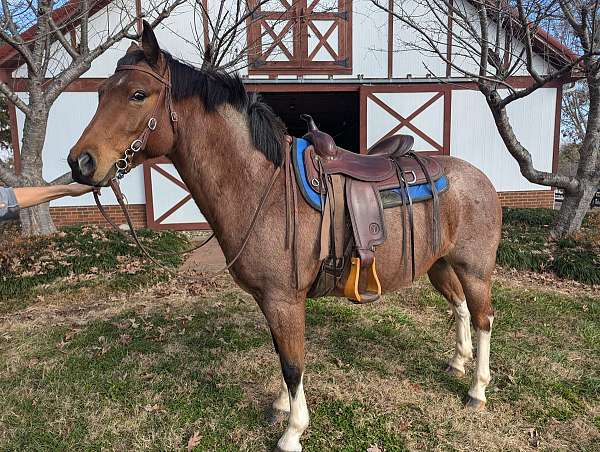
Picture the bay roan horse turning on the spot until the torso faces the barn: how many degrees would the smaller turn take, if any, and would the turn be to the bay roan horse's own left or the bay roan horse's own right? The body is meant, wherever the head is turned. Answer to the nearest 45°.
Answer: approximately 135° to the bay roan horse's own right

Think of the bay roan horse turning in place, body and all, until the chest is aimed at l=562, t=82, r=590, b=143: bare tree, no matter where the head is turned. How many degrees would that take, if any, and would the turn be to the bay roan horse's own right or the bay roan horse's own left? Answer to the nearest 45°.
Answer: approximately 180°

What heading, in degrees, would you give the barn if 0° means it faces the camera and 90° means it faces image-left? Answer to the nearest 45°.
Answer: approximately 0°

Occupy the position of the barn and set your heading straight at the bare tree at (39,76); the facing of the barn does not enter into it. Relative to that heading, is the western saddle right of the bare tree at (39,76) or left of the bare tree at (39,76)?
left

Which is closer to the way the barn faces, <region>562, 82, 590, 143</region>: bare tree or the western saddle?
the western saddle

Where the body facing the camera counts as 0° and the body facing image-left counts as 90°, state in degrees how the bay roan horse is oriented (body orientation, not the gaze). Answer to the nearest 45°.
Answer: approximately 45°

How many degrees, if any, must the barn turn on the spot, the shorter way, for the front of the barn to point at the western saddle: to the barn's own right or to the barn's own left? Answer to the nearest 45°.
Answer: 0° — it already faces it

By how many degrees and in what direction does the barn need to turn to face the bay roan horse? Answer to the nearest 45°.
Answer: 0° — it already faces it

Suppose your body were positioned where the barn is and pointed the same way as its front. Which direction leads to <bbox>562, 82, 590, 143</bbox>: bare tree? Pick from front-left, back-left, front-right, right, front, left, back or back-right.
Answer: back-left
